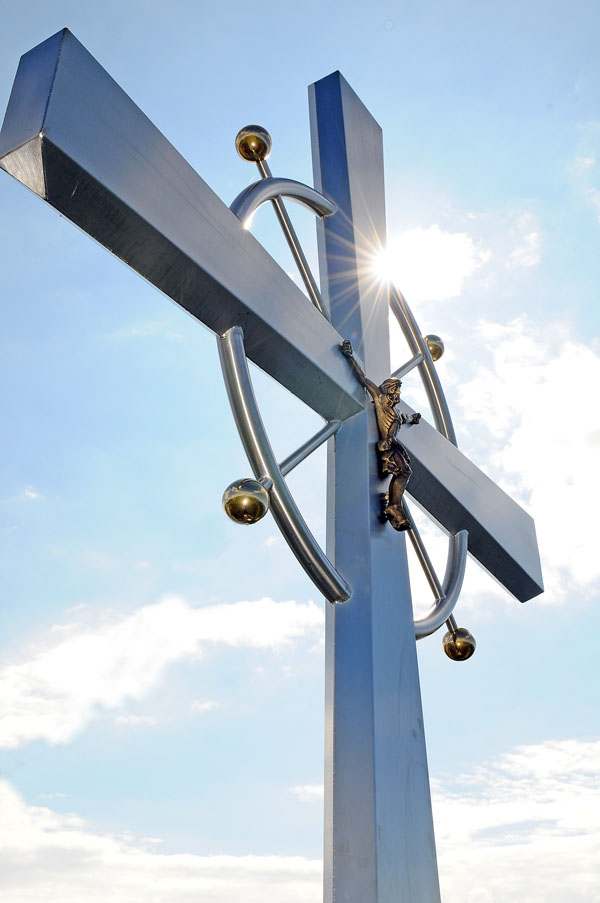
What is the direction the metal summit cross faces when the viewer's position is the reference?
facing the viewer and to the right of the viewer
